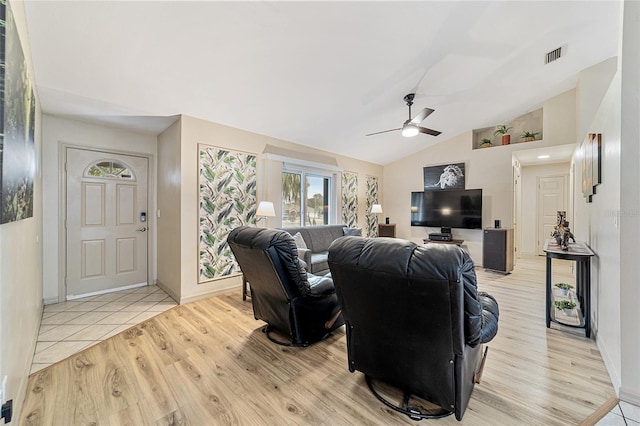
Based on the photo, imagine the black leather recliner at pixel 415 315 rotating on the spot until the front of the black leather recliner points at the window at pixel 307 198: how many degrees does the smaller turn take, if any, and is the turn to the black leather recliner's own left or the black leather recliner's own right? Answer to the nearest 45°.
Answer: approximately 90° to the black leather recliner's own left

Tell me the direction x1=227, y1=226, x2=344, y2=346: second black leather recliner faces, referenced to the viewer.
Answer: facing away from the viewer and to the right of the viewer

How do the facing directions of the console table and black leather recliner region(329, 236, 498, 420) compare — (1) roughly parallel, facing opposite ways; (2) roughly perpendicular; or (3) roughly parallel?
roughly perpendicular

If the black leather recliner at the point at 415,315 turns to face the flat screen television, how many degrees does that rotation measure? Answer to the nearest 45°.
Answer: approximately 45° to its left

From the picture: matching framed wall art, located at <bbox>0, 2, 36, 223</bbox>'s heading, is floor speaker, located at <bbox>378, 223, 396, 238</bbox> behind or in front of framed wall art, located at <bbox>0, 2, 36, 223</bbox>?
in front

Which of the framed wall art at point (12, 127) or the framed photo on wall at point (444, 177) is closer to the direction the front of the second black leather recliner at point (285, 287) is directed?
the framed photo on wall

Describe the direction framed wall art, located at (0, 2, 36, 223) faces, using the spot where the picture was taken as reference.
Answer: facing to the right of the viewer

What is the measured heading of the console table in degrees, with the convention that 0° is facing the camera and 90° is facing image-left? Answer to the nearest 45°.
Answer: approximately 90°

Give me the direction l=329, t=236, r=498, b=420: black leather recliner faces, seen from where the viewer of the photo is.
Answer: facing away from the viewer and to the right of the viewer
